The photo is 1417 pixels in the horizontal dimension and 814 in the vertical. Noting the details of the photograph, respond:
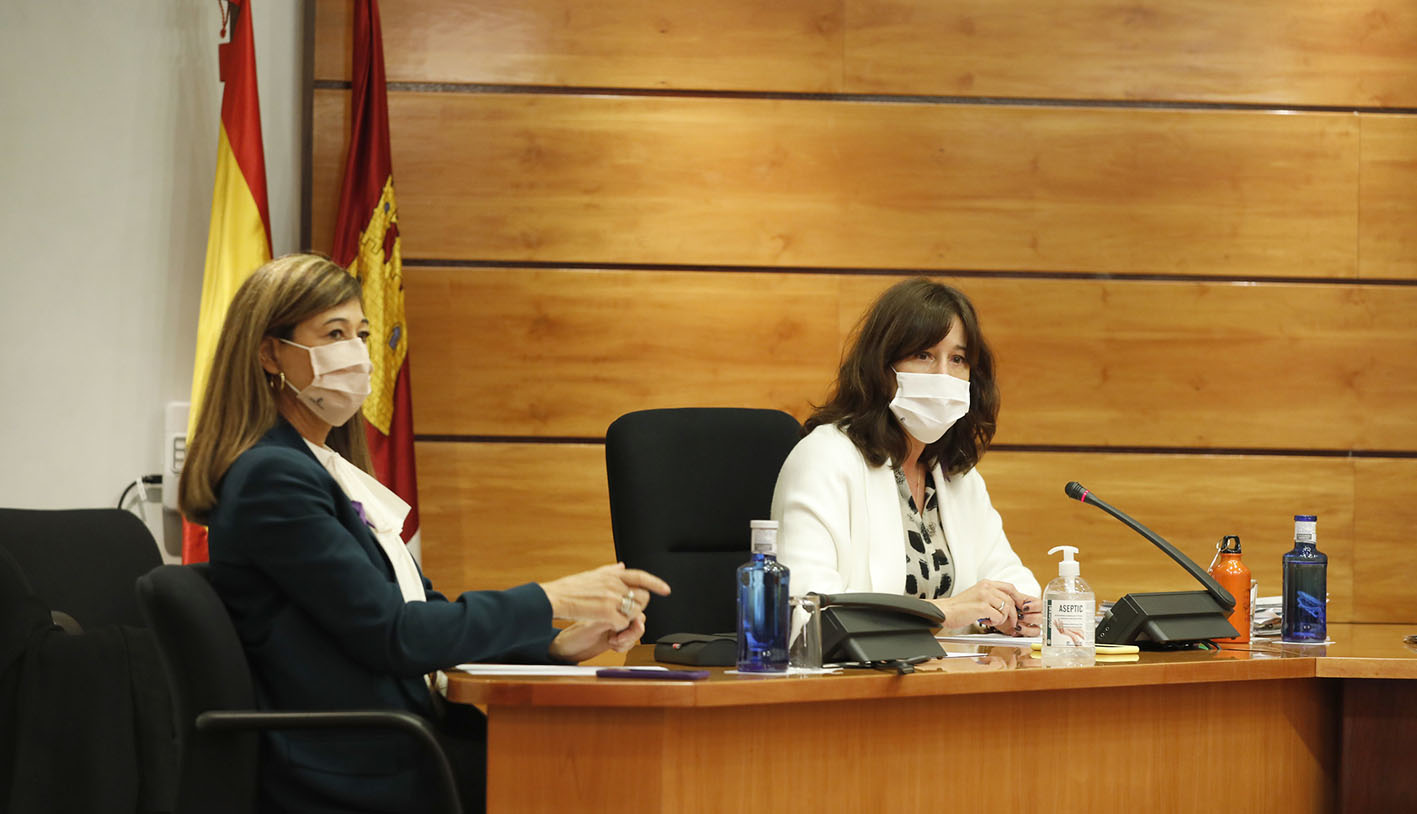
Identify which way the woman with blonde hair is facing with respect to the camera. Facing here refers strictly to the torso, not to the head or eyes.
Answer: to the viewer's right

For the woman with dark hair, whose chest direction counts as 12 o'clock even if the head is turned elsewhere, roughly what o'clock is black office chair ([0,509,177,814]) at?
The black office chair is roughly at 4 o'clock from the woman with dark hair.

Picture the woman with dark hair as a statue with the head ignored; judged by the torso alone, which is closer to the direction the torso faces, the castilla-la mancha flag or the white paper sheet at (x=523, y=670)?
the white paper sheet

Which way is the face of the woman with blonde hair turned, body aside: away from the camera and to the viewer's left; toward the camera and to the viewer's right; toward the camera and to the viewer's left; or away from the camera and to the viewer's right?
toward the camera and to the viewer's right

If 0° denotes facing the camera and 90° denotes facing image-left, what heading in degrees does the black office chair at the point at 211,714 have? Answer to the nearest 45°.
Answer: approximately 270°

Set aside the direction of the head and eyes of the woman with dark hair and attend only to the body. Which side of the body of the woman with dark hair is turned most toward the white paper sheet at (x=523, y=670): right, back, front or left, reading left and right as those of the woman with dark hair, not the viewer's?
right

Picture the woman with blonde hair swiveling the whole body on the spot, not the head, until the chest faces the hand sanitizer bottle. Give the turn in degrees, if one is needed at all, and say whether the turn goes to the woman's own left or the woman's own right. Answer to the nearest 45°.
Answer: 0° — they already face it
